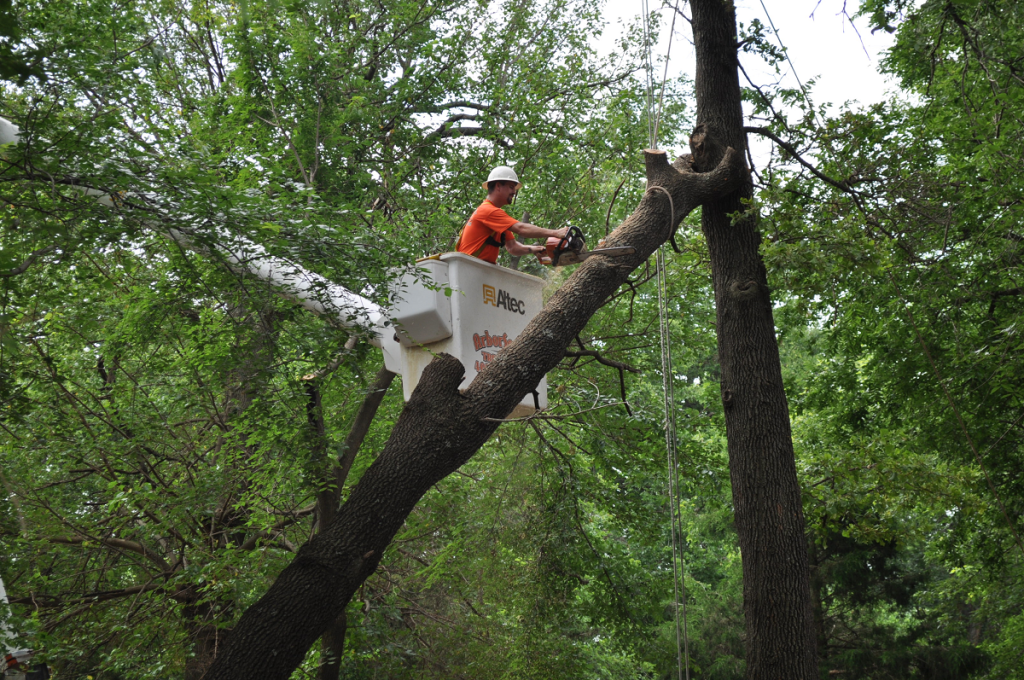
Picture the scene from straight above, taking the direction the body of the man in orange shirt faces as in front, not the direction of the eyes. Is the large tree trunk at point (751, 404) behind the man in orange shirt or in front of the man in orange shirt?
in front

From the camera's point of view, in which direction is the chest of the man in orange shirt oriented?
to the viewer's right

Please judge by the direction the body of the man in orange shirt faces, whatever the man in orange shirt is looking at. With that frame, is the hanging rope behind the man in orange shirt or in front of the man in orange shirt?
in front

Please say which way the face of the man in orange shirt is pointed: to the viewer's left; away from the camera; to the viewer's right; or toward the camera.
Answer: to the viewer's right
